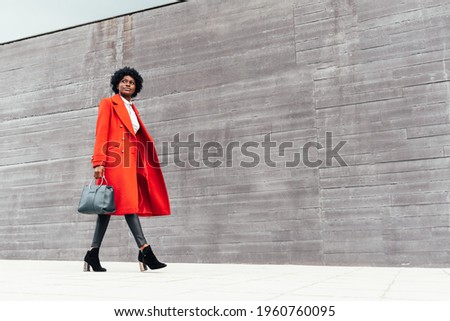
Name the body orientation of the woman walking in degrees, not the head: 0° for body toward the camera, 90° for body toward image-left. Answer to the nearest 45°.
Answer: approximately 315°

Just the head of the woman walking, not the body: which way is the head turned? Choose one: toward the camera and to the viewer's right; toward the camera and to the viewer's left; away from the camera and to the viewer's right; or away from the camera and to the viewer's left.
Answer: toward the camera and to the viewer's right
